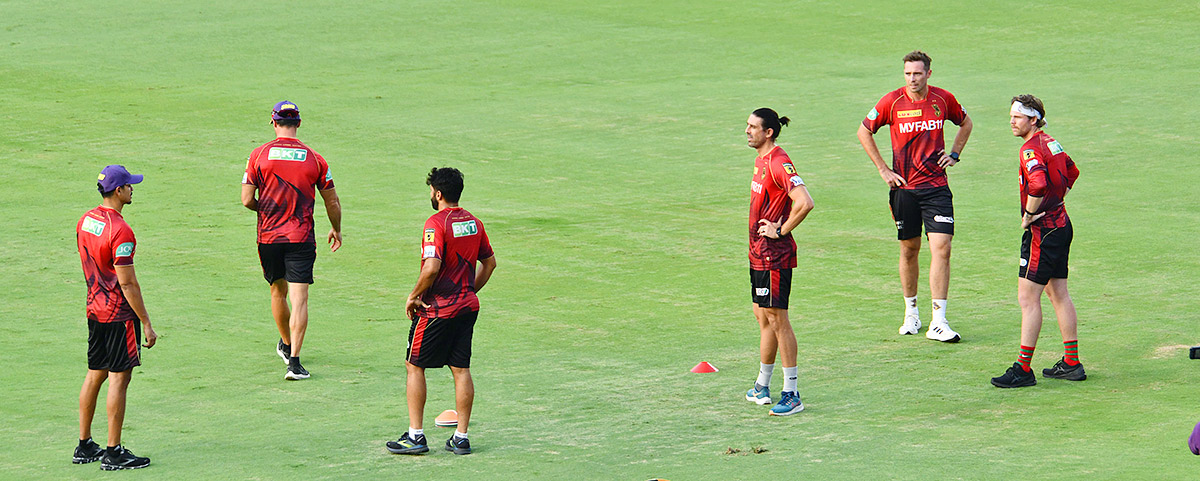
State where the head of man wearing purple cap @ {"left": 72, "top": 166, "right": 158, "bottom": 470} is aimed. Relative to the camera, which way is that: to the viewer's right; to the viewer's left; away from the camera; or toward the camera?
to the viewer's right

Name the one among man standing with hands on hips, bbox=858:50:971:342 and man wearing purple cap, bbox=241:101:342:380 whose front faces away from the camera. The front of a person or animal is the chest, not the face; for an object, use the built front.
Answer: the man wearing purple cap

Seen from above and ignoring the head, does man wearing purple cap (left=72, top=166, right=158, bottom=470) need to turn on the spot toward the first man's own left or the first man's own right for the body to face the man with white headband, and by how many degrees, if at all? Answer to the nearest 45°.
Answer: approximately 45° to the first man's own right

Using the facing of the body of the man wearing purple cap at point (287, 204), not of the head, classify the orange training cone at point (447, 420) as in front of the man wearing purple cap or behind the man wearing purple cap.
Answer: behind

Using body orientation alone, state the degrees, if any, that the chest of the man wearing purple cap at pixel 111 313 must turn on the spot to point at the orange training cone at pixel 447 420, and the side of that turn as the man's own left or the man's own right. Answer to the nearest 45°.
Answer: approximately 45° to the man's own right

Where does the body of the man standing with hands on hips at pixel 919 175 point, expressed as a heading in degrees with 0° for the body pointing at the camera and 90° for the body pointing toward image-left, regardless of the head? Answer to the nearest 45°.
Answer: approximately 0°

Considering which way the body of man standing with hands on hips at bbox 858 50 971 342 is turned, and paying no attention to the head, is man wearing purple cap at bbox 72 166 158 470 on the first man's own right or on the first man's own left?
on the first man's own right

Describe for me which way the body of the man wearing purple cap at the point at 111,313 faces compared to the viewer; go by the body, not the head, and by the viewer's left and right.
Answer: facing away from the viewer and to the right of the viewer

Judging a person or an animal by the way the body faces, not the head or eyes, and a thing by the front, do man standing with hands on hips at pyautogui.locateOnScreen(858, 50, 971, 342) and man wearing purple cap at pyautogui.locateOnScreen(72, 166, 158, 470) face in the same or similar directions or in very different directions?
very different directions

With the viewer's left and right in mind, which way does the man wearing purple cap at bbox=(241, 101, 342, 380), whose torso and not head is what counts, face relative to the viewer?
facing away from the viewer

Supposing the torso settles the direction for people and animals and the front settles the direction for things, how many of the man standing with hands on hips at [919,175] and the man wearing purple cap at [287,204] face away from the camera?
1
